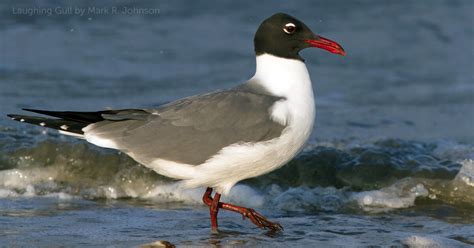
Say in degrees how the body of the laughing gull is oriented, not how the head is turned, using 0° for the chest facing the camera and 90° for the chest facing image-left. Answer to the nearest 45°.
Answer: approximately 270°
